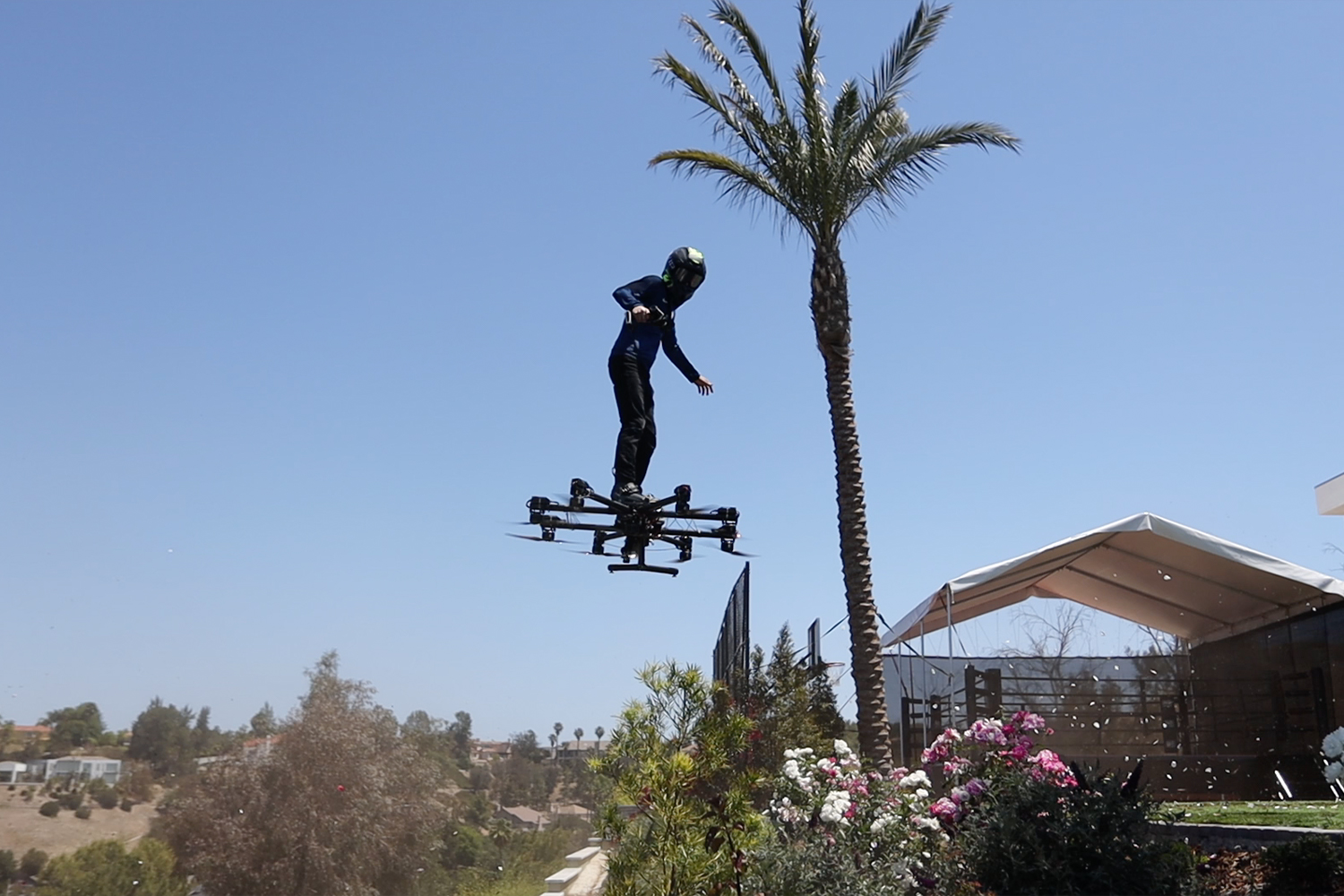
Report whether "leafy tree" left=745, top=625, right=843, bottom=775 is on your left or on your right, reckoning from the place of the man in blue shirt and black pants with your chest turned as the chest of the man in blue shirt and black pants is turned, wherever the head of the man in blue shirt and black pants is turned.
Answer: on your left

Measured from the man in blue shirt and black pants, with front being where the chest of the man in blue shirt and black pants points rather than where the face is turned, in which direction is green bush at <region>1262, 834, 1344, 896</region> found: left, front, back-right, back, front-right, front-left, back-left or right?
front-left

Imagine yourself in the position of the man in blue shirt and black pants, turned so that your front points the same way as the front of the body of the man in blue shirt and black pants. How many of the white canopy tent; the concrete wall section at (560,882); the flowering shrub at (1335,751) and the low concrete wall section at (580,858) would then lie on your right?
0

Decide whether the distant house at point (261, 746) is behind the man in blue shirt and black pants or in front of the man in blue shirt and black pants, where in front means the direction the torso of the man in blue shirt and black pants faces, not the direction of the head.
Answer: behind

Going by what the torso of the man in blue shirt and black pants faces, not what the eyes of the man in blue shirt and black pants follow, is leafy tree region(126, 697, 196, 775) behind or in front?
behind

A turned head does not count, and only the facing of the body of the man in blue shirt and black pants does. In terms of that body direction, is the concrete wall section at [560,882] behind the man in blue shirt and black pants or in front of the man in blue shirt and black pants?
behind

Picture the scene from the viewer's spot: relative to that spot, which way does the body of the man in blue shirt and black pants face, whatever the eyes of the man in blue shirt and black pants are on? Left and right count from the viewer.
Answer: facing the viewer and to the right of the viewer

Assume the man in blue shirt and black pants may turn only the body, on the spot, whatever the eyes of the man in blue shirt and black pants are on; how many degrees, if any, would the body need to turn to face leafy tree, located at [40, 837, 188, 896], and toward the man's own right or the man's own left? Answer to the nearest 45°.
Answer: approximately 180°

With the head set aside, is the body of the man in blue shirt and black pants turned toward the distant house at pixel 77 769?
no

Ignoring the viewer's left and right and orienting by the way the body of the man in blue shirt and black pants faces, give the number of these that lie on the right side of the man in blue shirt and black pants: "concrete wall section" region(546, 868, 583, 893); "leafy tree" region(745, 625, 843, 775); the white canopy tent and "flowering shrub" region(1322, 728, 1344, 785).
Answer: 0
